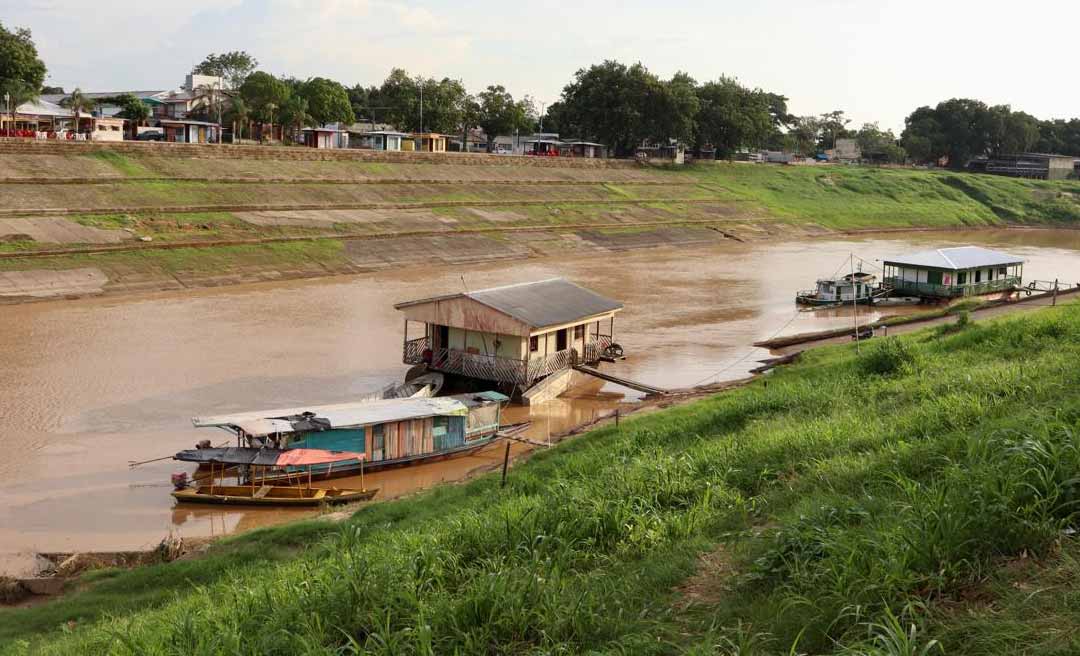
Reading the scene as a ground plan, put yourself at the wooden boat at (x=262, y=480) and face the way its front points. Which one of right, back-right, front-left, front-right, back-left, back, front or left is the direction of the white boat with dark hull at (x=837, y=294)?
front-left

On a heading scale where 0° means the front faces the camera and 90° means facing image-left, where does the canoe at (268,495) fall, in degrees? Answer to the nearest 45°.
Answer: approximately 270°

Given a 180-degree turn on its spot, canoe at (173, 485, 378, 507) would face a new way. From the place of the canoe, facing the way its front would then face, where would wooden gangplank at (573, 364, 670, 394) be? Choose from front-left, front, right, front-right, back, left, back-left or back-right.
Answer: back-right

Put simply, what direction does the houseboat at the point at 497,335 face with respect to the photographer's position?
facing the viewer and to the left of the viewer

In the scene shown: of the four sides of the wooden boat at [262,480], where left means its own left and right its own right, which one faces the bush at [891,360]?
front

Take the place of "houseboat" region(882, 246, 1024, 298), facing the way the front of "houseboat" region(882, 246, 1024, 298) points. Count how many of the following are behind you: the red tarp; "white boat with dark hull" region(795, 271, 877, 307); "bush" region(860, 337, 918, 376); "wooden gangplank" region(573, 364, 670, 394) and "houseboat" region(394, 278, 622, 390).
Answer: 0

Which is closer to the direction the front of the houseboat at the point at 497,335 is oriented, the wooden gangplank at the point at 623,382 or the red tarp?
the red tarp

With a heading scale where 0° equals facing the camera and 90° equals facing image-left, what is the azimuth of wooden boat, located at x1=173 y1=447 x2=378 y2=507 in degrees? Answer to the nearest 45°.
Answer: approximately 270°

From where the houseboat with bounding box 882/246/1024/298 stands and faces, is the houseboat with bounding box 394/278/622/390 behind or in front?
in front

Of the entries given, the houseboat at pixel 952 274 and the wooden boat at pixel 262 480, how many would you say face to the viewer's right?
1
